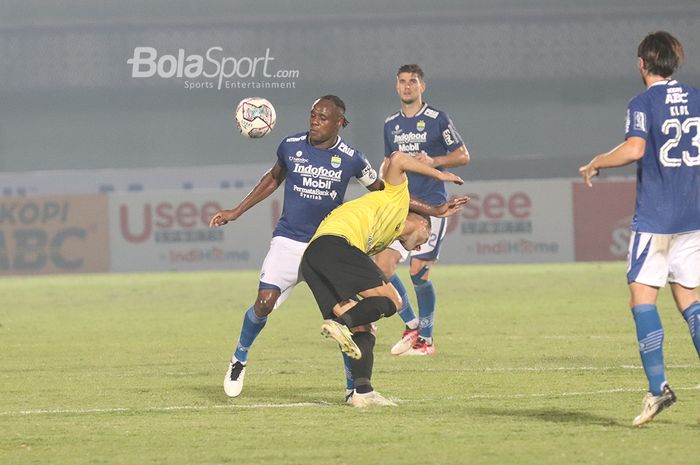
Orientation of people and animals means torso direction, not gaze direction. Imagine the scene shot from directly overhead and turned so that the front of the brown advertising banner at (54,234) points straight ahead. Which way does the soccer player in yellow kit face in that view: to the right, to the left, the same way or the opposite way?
to the left

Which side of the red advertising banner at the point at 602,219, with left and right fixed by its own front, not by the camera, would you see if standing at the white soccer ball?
front

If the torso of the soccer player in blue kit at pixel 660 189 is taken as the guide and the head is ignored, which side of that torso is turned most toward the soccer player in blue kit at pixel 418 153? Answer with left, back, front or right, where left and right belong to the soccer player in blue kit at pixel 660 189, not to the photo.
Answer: front

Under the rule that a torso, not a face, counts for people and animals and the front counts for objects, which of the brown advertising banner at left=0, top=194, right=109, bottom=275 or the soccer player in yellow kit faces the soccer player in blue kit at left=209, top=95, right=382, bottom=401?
the brown advertising banner

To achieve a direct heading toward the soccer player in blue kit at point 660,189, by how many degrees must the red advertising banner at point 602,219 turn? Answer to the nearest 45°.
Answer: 0° — it already faces them

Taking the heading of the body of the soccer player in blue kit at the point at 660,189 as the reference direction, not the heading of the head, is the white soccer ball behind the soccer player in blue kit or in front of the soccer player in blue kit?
in front

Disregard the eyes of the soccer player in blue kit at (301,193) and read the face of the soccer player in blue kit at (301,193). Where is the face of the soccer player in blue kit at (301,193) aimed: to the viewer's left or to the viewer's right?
to the viewer's left

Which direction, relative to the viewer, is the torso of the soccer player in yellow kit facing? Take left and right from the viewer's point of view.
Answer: facing to the right of the viewer

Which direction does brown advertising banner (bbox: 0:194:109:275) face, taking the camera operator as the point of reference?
facing the viewer

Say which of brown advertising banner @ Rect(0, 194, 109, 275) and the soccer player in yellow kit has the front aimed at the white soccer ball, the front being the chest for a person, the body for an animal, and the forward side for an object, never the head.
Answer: the brown advertising banner

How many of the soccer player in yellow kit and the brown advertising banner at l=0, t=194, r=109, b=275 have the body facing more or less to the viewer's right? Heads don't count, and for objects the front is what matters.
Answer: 1

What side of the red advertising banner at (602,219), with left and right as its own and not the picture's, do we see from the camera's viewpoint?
front

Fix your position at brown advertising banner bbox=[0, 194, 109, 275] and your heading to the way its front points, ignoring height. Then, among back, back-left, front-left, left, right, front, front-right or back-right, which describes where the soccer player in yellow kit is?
front

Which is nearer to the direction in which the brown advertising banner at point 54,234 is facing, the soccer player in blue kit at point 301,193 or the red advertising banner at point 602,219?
the soccer player in blue kit
